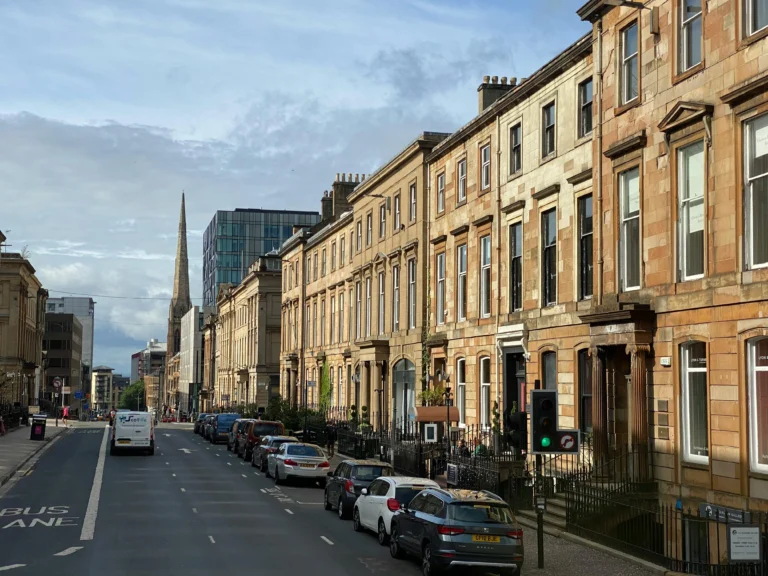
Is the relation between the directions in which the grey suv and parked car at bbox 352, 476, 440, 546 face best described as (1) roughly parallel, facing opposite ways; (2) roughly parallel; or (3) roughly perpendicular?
roughly parallel

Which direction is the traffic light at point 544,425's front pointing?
toward the camera

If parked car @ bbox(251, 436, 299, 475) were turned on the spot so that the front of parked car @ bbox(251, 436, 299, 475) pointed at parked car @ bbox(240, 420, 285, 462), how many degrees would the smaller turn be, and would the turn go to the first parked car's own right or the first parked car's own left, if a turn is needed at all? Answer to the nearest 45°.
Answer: approximately 45° to the first parked car's own right

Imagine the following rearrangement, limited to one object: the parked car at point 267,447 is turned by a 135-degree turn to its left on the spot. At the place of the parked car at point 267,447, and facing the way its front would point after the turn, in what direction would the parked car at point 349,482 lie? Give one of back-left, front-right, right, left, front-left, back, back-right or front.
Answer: front

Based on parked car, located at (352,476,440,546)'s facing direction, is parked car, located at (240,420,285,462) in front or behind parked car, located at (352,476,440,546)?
in front

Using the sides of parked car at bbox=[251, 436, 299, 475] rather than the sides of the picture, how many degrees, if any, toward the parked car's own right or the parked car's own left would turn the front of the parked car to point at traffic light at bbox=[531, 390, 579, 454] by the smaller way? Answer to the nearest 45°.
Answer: approximately 135° to the parked car's own left

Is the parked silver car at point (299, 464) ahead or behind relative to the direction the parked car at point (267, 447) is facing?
behind

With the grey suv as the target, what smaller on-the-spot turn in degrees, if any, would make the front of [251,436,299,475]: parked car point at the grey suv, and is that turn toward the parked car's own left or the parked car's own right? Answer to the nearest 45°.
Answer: approximately 135° to the parked car's own left

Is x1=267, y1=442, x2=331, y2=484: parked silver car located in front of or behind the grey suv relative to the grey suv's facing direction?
in front

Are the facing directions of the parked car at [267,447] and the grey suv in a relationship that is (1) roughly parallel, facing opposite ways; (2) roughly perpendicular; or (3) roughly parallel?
roughly parallel

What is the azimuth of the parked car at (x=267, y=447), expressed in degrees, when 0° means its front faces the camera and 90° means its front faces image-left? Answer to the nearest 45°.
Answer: approximately 135°
